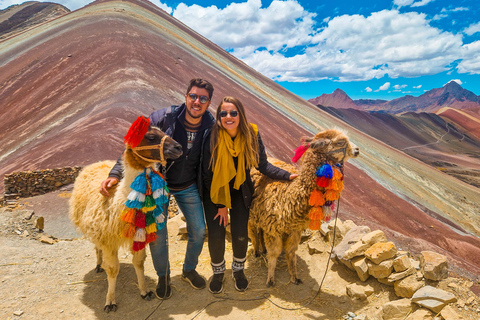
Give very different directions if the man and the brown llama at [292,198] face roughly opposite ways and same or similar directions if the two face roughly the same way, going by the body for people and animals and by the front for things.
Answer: same or similar directions

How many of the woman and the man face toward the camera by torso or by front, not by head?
2

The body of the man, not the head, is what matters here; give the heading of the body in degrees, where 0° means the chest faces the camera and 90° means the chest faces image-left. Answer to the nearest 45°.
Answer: approximately 0°

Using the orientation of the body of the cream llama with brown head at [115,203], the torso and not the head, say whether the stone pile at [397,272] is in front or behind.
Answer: in front

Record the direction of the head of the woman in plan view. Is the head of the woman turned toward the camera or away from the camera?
toward the camera

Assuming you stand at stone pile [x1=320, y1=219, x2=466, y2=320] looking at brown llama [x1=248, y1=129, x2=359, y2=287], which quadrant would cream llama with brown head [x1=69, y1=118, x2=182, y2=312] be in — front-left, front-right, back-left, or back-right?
front-left

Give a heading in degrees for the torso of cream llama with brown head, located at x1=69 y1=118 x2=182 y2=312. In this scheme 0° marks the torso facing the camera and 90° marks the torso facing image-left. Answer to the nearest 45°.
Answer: approximately 315°

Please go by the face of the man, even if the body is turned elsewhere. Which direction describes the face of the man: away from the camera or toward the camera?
toward the camera

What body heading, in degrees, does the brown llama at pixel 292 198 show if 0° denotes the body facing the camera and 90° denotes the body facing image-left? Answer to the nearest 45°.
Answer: approximately 315°

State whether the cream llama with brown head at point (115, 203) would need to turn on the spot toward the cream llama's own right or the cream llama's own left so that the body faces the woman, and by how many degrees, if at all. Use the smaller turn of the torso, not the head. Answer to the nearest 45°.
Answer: approximately 45° to the cream llama's own left

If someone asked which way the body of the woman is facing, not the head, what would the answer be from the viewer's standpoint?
toward the camera
